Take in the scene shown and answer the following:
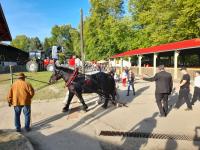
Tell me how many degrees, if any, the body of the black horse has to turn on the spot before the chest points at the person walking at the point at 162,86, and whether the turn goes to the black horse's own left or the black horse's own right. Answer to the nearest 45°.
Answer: approximately 135° to the black horse's own left

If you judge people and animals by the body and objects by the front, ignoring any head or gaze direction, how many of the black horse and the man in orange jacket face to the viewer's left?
1

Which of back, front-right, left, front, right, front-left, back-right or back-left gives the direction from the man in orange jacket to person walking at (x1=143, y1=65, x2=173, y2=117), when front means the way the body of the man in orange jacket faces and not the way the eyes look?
right

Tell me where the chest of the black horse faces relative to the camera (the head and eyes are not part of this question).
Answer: to the viewer's left

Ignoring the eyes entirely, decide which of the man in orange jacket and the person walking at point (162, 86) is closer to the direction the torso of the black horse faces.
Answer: the man in orange jacket

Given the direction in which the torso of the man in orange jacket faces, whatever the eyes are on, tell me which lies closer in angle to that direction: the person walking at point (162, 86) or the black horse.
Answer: the black horse

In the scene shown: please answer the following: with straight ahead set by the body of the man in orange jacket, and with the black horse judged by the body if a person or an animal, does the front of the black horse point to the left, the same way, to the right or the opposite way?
to the left

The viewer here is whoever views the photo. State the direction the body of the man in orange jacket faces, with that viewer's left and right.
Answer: facing away from the viewer

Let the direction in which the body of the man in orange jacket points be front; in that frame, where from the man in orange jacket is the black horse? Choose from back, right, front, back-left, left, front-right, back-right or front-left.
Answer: front-right

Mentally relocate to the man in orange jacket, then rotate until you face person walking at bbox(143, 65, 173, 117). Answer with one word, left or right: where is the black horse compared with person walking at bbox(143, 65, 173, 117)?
left

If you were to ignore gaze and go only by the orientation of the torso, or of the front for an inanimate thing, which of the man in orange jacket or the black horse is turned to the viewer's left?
the black horse
